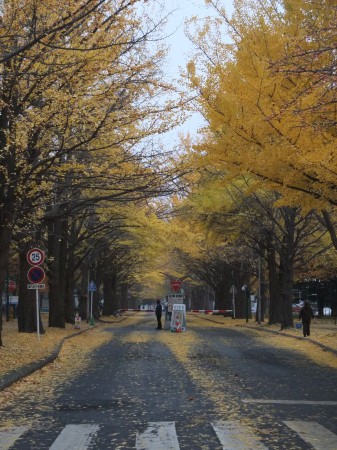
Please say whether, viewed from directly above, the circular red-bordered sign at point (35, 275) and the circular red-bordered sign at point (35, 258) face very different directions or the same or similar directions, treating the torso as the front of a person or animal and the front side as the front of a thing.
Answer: same or similar directions

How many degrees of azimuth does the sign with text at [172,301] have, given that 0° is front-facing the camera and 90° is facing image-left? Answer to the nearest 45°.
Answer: approximately 0°

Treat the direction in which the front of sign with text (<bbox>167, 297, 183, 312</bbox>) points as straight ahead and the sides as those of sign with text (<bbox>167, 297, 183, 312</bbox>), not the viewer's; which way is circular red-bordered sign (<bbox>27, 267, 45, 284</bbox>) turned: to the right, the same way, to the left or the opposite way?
the same way

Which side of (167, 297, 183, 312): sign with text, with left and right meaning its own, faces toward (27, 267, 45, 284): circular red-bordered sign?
front

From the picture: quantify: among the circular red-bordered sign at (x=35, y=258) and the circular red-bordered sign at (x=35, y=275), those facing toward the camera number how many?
2

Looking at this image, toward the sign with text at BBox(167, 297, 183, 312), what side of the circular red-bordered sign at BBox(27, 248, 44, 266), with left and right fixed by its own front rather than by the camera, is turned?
back

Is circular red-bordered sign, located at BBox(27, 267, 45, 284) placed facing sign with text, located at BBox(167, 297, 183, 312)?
no

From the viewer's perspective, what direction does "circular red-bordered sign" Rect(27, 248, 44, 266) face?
toward the camera

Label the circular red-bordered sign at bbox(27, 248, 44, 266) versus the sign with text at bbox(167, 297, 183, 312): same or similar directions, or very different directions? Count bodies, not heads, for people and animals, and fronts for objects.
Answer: same or similar directions

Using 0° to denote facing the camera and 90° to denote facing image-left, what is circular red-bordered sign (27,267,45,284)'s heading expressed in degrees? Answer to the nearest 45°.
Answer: approximately 0°
